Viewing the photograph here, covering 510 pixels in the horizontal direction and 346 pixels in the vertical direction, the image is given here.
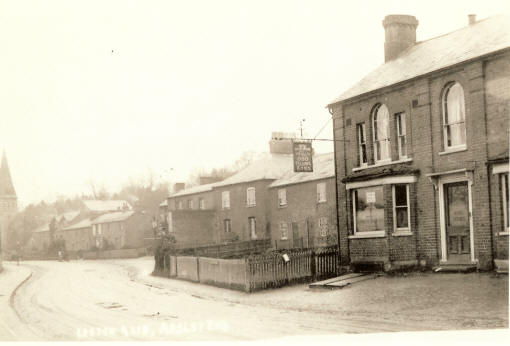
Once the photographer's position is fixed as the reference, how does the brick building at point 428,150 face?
facing the viewer and to the left of the viewer

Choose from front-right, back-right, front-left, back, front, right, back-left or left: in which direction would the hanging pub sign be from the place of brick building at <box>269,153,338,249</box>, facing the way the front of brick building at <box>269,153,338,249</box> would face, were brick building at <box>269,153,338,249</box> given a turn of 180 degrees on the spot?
back-right

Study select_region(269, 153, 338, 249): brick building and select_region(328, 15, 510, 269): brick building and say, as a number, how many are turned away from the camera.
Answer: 0

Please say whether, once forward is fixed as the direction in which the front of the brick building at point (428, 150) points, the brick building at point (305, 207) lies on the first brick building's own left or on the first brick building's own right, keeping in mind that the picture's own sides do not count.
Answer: on the first brick building's own right
